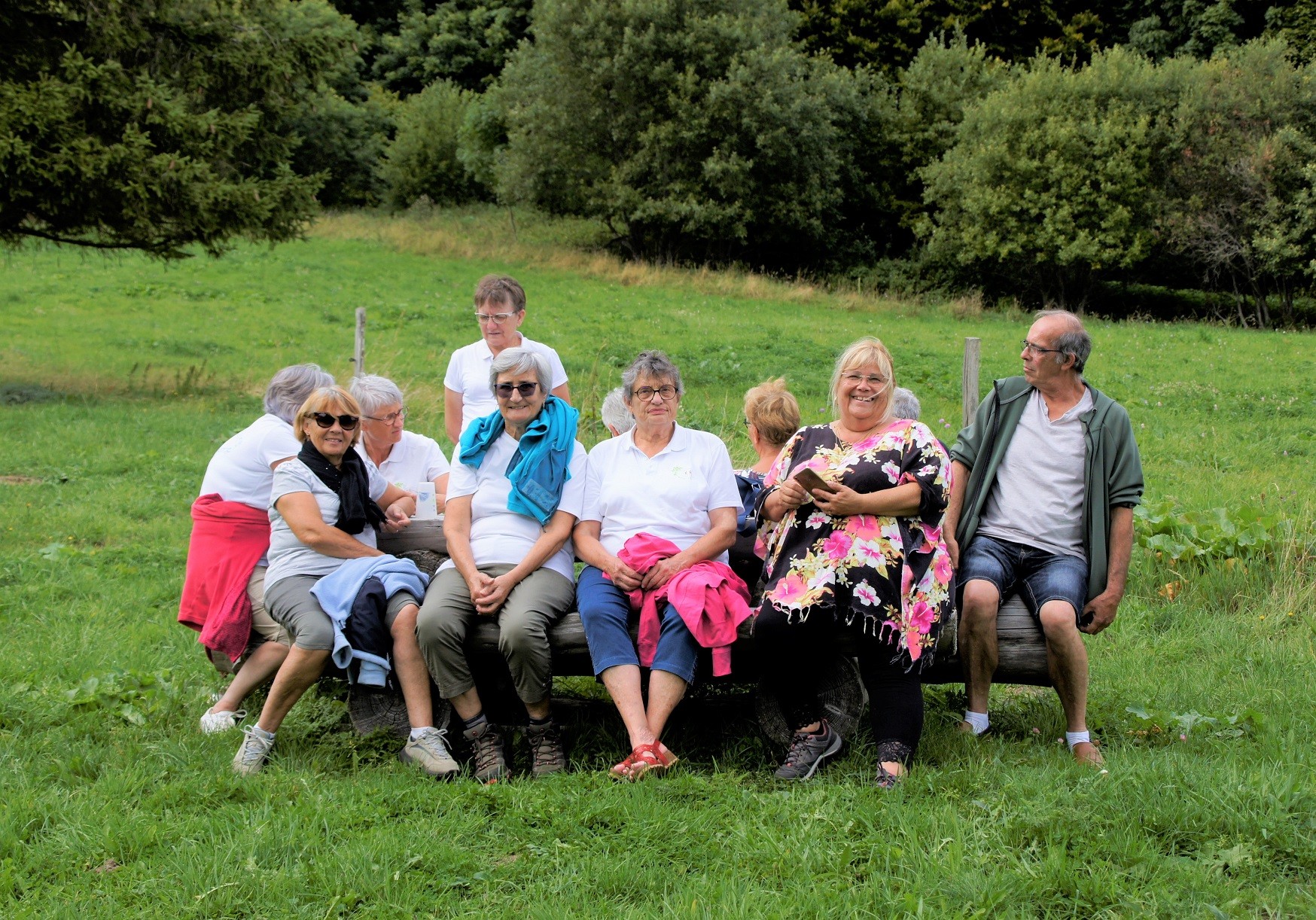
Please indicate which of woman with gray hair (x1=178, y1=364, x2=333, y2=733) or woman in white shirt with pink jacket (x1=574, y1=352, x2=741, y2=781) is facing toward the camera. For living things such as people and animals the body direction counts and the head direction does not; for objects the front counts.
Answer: the woman in white shirt with pink jacket

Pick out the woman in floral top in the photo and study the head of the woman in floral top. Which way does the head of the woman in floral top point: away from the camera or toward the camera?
toward the camera

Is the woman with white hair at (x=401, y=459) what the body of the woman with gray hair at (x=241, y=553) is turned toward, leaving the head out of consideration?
yes

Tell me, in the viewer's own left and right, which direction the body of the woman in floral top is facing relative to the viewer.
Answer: facing the viewer

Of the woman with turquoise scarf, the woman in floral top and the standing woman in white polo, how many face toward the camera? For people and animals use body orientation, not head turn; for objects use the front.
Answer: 3

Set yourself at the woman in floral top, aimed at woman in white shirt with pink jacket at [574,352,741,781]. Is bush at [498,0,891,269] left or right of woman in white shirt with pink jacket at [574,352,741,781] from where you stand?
right

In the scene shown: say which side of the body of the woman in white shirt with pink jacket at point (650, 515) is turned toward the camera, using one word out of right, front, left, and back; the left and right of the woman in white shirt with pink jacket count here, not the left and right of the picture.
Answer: front

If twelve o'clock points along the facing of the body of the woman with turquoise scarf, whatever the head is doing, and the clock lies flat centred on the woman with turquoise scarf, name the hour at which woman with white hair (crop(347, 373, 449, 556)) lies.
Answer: The woman with white hair is roughly at 5 o'clock from the woman with turquoise scarf.

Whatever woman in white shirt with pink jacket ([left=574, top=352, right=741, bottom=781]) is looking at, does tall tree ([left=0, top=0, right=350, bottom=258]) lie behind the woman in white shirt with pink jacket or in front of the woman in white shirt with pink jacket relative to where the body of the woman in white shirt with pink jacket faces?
behind

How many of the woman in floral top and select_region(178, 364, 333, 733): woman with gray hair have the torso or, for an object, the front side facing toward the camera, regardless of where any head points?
1

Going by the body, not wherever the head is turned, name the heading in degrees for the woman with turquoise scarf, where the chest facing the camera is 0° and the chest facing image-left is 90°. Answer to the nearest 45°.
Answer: approximately 0°

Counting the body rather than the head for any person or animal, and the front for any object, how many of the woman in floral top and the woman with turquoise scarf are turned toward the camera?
2

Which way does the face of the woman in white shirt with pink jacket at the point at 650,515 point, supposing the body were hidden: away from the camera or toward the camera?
toward the camera

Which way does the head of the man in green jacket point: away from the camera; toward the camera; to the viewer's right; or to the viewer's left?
to the viewer's left

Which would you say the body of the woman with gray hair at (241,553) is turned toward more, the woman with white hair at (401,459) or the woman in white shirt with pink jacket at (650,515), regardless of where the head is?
the woman with white hair

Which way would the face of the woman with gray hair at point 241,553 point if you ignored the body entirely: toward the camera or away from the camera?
away from the camera
